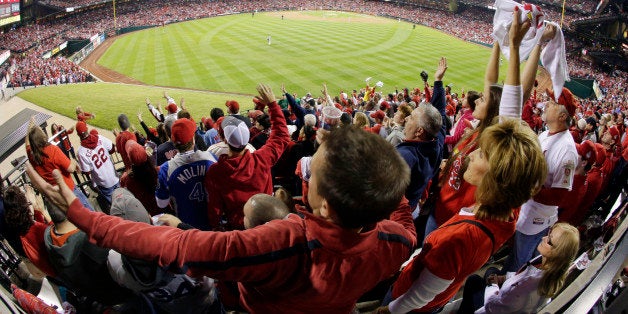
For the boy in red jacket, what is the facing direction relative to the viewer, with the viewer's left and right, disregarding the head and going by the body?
facing away from the viewer and to the left of the viewer

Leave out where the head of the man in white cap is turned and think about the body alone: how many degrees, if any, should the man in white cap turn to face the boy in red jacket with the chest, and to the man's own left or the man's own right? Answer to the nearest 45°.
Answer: approximately 180°

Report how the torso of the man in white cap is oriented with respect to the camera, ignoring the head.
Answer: away from the camera

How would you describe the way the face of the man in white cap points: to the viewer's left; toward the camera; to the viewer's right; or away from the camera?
away from the camera
